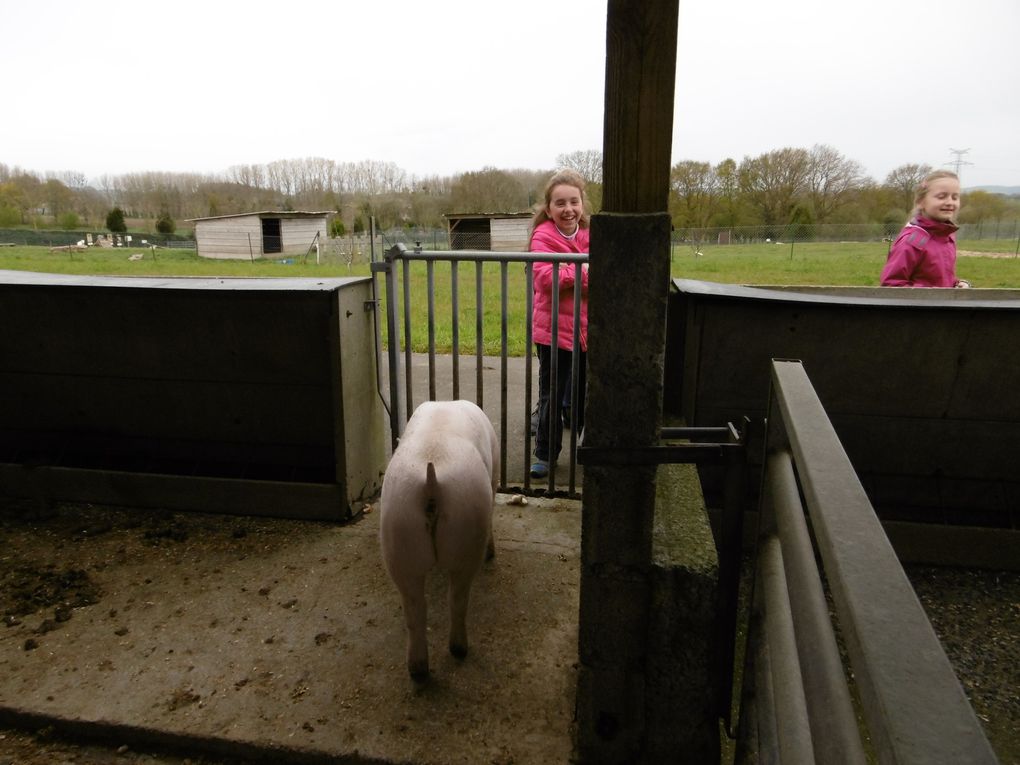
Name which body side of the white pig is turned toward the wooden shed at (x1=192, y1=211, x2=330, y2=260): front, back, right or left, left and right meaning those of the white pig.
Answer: front

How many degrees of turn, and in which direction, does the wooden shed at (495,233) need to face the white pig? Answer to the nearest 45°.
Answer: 0° — it already faces it

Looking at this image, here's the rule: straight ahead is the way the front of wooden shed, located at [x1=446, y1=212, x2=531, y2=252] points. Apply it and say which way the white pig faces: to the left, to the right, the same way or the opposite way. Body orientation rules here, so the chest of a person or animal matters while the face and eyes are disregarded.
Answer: the opposite way

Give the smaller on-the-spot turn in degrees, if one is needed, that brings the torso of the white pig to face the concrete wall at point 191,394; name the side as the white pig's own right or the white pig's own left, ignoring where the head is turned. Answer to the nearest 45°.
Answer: approximately 45° to the white pig's own left

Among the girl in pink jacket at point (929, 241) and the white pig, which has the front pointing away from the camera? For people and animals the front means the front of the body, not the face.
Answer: the white pig

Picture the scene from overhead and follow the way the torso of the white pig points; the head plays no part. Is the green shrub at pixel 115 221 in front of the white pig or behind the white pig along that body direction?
in front

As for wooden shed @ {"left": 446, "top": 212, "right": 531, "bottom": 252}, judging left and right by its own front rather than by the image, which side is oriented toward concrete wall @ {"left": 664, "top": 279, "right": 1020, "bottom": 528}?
front

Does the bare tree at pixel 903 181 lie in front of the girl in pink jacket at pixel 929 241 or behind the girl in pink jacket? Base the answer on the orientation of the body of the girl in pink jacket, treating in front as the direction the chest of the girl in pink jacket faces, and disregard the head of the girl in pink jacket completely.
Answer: behind

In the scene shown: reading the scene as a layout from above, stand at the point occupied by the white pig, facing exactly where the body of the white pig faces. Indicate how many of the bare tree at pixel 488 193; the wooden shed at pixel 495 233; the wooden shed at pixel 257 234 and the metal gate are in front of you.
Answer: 4

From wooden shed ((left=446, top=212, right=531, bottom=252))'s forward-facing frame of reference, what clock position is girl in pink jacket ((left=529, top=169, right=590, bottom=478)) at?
The girl in pink jacket is roughly at 12 o'clock from the wooden shed.

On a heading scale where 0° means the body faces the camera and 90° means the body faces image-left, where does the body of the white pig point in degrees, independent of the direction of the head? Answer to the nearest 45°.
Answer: approximately 180°

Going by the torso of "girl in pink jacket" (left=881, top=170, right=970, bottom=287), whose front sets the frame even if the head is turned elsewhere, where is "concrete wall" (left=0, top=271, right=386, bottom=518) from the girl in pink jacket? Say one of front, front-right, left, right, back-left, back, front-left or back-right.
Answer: right

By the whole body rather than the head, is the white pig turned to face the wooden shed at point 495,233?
yes

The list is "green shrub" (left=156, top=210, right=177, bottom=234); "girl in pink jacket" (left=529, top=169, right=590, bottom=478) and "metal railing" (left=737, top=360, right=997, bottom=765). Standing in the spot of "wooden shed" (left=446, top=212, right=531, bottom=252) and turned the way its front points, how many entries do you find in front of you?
2

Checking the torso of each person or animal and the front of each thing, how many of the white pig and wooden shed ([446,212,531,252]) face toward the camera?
1

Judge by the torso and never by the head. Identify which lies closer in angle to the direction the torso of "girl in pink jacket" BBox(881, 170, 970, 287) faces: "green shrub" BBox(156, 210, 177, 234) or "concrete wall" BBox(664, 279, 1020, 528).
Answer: the concrete wall

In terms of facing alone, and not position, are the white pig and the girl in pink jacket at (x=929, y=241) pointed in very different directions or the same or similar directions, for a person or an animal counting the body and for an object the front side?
very different directions

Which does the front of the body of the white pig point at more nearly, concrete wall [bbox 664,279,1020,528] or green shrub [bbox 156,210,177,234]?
the green shrub
